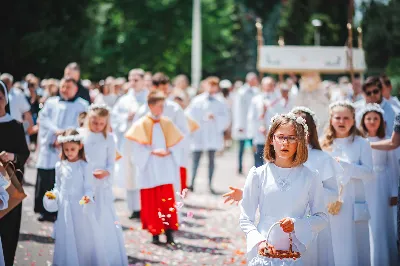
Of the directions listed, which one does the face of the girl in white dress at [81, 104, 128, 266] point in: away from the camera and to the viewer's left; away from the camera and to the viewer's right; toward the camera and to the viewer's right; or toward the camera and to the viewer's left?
toward the camera and to the viewer's left

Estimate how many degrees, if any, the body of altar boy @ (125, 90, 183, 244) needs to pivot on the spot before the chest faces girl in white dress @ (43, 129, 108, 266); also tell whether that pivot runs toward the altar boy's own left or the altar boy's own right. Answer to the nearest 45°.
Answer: approximately 45° to the altar boy's own right

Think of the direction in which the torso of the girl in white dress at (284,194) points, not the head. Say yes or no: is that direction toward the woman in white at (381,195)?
no

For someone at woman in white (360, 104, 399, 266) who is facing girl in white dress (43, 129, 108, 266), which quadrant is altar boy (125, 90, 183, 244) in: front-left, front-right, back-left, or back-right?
front-right

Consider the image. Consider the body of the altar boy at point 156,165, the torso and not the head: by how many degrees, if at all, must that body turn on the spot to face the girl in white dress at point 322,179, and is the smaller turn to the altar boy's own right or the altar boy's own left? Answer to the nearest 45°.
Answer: approximately 45° to the altar boy's own left

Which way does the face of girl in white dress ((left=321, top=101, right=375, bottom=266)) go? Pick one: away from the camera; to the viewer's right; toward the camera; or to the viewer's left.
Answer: toward the camera

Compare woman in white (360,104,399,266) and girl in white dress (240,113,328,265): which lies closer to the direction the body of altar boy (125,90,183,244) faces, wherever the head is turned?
the girl in white dress

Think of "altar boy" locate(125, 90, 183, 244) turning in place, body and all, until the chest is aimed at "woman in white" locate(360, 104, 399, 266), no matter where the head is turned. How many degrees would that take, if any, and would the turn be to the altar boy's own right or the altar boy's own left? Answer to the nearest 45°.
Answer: approximately 45° to the altar boy's own left

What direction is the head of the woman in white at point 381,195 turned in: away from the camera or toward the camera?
toward the camera

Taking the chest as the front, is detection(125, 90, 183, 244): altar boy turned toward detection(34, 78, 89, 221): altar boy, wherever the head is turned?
no

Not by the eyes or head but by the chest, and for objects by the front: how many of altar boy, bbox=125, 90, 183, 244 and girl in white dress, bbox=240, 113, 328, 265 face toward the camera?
2

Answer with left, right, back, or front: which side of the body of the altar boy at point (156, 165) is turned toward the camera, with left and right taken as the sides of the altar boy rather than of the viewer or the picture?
front

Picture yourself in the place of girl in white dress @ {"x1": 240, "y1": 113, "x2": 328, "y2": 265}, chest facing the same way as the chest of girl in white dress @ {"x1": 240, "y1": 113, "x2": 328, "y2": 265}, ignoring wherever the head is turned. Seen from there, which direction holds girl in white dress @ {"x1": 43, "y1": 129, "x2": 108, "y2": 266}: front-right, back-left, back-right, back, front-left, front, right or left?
back-right

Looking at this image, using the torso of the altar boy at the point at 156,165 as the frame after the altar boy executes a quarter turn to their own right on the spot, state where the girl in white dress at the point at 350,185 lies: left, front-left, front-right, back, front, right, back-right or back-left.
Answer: back-left

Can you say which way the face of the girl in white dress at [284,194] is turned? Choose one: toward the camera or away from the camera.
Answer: toward the camera

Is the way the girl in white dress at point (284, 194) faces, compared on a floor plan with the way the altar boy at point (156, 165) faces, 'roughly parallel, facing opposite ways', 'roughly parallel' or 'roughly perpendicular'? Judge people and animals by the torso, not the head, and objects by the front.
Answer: roughly parallel

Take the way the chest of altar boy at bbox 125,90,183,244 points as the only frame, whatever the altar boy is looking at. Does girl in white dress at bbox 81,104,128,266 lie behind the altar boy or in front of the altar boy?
in front
